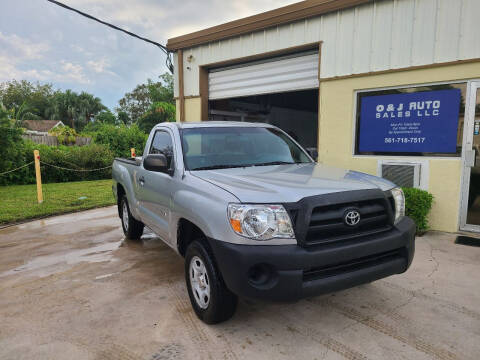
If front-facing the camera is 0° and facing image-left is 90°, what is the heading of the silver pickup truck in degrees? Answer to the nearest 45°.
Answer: approximately 315°

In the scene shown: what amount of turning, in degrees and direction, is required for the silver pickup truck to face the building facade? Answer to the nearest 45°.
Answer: approximately 90° to its left

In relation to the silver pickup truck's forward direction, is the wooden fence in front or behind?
behind

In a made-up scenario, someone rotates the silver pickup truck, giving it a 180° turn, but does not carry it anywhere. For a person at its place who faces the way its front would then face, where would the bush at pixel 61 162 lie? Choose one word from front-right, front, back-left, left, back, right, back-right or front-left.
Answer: front

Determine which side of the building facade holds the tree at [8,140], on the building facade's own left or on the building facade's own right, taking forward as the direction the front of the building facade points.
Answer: on the building facade's own right

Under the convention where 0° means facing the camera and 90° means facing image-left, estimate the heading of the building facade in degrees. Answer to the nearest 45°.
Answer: approximately 45°

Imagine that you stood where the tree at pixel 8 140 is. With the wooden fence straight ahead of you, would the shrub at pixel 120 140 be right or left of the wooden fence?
right

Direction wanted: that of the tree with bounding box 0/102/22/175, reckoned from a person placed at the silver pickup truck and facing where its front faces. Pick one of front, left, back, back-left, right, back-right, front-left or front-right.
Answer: back

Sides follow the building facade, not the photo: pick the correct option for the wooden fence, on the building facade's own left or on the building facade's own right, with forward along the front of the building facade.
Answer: on the building facade's own right

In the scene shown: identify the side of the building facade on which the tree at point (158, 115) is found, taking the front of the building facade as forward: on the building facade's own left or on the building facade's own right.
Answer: on the building facade's own right

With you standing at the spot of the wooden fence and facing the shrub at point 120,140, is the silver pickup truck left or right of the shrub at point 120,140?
right
